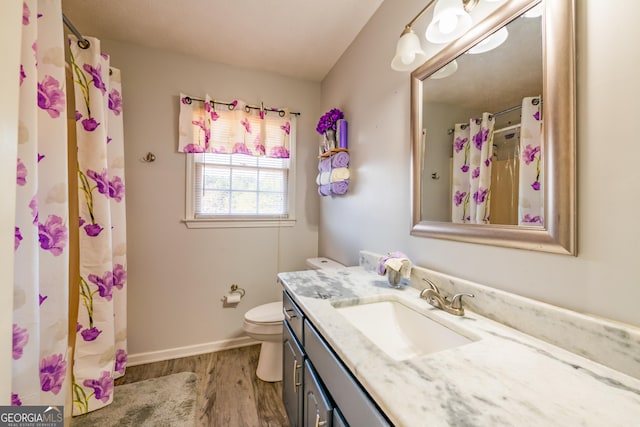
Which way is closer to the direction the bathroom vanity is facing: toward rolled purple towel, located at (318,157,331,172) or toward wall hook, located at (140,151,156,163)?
the wall hook

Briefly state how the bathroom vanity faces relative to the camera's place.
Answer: facing the viewer and to the left of the viewer

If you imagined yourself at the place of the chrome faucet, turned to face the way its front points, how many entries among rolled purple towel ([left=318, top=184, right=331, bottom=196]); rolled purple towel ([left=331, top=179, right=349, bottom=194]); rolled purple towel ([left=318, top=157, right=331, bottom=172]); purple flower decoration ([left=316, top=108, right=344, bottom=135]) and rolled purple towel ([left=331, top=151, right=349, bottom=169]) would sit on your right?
5

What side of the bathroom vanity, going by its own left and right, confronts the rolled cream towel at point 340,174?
right

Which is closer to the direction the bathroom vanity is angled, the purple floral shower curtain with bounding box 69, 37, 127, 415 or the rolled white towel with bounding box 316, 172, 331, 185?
the purple floral shower curtain

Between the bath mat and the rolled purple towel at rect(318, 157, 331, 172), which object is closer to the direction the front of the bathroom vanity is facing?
the bath mat

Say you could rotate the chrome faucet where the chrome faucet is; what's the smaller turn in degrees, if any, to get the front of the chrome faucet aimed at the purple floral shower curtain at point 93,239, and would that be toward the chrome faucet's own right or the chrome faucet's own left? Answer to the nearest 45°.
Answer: approximately 45° to the chrome faucet's own right

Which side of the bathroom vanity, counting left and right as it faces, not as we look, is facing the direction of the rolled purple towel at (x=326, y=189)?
right
